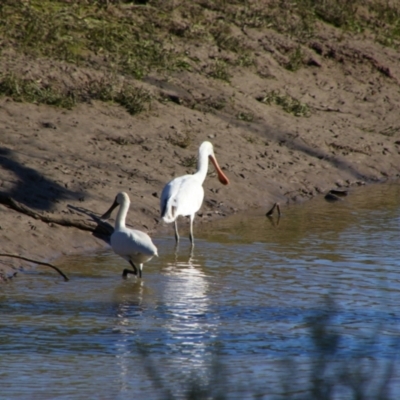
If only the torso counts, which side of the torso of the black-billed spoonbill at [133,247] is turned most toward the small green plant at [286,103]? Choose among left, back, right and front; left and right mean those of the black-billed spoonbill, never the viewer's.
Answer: right

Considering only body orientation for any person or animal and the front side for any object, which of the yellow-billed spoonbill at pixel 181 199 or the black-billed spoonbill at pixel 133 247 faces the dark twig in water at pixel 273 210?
the yellow-billed spoonbill at pixel 181 199

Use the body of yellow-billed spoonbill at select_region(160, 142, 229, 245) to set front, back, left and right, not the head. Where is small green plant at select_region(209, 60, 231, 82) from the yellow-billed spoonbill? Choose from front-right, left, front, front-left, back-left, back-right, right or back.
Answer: front-left

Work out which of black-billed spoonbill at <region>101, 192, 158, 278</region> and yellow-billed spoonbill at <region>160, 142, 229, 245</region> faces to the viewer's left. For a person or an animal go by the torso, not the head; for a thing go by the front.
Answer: black-billed spoonbill at <region>101, 192, 158, 278</region>

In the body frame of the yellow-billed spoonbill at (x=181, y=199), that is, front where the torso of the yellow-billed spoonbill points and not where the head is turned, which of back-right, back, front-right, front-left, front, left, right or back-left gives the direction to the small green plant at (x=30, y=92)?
left

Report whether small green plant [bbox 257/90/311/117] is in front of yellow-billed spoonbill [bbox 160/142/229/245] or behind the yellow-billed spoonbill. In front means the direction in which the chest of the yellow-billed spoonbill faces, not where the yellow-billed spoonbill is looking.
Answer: in front

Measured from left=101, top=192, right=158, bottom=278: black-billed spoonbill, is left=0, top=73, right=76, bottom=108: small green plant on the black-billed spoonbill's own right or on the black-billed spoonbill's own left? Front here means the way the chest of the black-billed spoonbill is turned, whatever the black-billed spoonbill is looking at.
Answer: on the black-billed spoonbill's own right

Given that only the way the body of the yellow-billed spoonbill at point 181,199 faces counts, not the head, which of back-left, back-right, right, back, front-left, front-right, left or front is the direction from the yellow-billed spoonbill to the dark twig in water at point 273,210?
front

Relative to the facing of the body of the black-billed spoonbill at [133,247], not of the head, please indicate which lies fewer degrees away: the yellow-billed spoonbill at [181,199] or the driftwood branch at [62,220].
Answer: the driftwood branch

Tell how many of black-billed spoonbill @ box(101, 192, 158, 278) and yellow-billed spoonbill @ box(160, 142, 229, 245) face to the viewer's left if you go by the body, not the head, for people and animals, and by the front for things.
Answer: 1

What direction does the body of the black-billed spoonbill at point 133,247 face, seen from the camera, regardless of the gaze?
to the viewer's left

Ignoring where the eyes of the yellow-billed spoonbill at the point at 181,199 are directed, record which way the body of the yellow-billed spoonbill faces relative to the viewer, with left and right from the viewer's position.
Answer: facing away from the viewer and to the right of the viewer

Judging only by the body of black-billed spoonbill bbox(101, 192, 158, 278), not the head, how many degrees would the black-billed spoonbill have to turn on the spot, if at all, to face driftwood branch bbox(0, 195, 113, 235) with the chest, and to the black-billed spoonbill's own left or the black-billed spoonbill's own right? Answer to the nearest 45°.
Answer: approximately 45° to the black-billed spoonbill's own right
